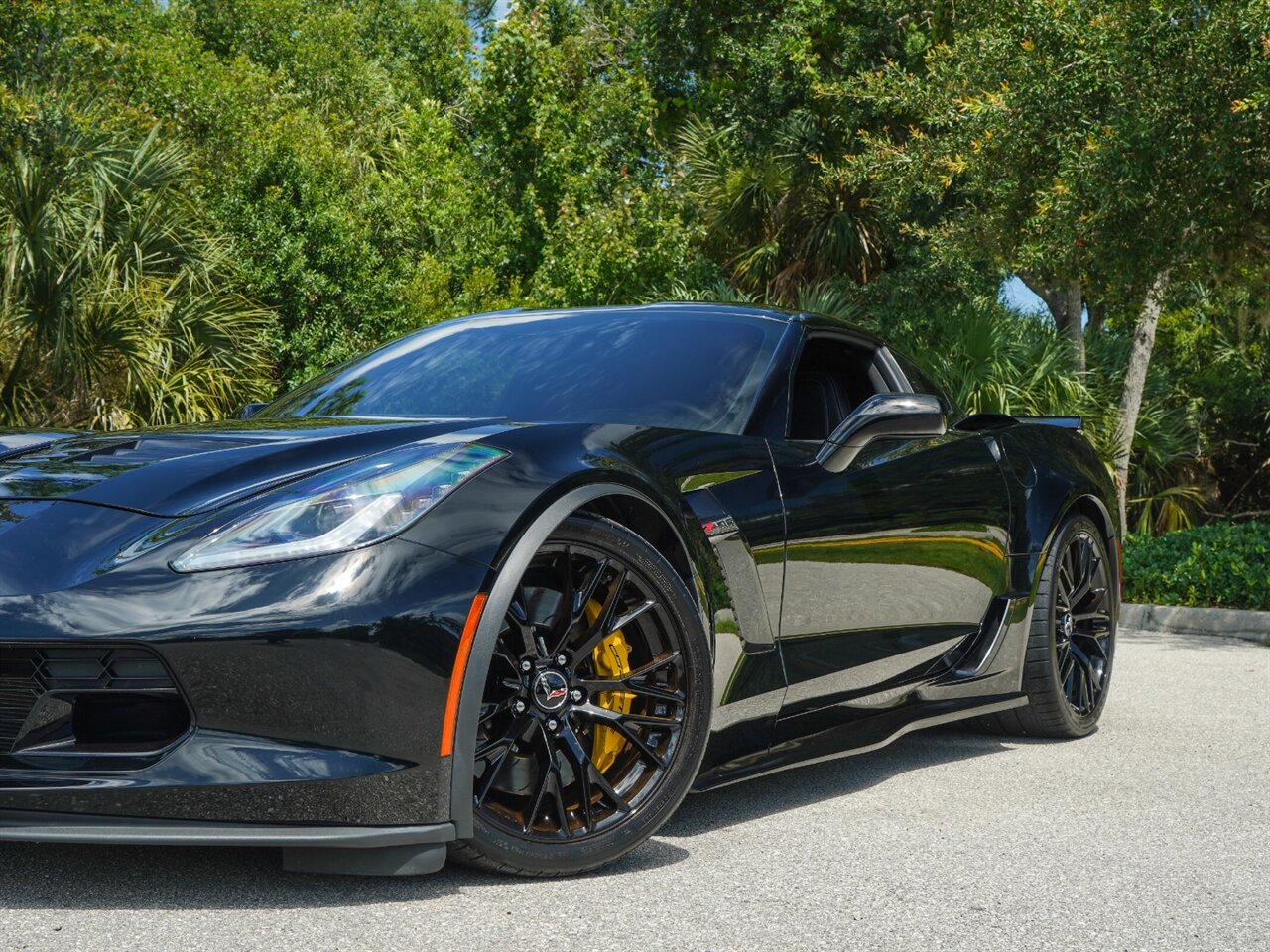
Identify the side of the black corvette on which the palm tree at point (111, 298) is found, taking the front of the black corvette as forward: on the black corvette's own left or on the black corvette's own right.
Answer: on the black corvette's own right

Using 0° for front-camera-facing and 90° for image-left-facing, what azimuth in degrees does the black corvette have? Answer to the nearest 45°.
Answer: approximately 45°

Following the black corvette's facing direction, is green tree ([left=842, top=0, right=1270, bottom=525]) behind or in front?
behind

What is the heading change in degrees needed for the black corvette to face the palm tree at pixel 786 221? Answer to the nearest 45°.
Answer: approximately 135° to its right

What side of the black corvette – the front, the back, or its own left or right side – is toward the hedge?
back
